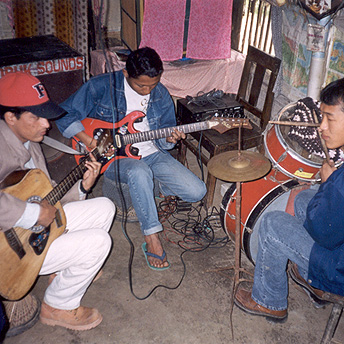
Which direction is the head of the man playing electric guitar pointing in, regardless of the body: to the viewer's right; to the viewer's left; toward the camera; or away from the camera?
toward the camera

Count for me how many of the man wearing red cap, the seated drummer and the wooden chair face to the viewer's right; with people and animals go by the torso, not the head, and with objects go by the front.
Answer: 1

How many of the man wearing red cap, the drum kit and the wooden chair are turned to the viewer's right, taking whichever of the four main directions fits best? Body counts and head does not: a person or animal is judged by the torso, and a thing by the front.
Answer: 1

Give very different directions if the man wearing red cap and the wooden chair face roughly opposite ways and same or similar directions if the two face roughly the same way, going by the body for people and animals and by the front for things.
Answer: very different directions

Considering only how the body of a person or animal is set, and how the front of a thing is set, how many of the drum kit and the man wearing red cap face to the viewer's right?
1

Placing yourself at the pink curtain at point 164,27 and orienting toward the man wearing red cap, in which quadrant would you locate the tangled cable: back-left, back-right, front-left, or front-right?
front-left

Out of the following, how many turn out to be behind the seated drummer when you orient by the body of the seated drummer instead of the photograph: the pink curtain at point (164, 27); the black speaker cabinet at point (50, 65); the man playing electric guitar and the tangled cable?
0

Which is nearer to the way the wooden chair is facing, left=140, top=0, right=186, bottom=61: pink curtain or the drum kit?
the drum kit

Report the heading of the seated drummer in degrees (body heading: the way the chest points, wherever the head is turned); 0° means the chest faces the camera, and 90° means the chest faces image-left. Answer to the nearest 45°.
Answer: approximately 90°

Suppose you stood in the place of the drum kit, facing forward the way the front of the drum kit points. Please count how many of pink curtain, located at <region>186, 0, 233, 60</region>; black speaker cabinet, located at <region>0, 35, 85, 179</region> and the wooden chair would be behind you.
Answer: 0

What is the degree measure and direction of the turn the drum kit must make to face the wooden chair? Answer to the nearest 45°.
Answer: approximately 45° to its right

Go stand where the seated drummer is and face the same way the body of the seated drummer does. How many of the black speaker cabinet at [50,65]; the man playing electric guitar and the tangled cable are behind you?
0

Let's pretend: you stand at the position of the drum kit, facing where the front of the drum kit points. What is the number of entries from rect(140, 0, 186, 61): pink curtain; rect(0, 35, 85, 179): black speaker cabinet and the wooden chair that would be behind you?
0

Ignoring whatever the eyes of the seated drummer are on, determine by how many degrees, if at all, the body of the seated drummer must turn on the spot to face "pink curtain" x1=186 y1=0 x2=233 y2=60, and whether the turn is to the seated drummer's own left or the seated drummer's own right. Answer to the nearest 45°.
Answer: approximately 45° to the seated drummer's own right

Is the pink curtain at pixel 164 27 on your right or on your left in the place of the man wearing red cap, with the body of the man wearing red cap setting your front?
on your left

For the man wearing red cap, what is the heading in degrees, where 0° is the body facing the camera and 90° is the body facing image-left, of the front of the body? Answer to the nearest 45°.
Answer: approximately 270°

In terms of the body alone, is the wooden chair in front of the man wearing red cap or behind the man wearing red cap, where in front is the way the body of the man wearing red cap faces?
in front
